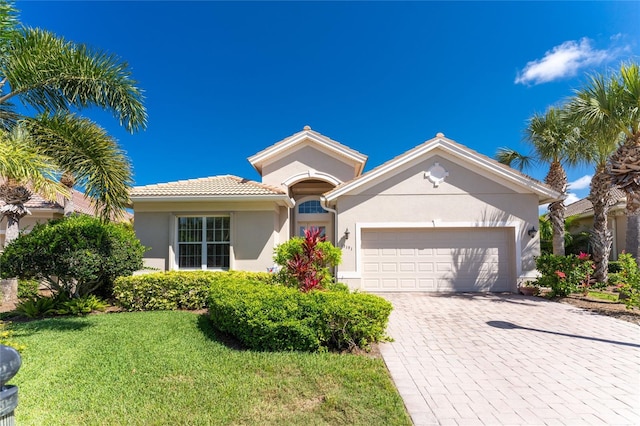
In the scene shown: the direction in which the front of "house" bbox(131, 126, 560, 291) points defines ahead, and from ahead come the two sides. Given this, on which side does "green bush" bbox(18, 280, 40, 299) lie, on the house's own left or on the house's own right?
on the house's own right

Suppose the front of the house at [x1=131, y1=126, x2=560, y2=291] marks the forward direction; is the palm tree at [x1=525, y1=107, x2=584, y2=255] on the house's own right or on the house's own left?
on the house's own left

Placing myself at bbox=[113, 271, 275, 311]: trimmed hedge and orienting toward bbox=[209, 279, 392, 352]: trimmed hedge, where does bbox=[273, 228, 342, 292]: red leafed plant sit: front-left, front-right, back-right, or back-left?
front-left

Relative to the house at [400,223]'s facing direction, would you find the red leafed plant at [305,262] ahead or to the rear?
ahead

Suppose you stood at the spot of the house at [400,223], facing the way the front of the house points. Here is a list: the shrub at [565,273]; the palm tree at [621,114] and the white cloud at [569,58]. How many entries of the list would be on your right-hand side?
0

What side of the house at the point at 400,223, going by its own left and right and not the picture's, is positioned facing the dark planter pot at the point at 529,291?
left

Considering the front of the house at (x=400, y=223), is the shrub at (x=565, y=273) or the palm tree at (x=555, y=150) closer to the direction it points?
the shrub

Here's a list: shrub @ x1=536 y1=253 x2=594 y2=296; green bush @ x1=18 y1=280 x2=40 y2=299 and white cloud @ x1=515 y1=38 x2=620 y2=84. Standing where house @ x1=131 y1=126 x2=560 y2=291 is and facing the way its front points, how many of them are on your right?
1

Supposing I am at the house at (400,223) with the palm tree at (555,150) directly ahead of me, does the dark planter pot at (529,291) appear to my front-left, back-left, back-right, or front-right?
front-right

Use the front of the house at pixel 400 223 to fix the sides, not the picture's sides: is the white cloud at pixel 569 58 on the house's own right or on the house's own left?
on the house's own left

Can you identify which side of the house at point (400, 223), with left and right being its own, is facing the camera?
front
